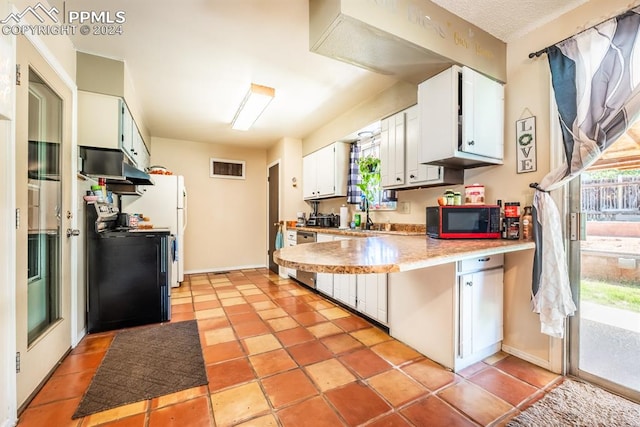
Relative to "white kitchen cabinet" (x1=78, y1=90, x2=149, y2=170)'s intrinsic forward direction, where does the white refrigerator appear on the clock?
The white refrigerator is roughly at 10 o'clock from the white kitchen cabinet.

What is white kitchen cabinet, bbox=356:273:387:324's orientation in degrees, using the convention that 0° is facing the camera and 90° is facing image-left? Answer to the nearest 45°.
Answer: approximately 45°

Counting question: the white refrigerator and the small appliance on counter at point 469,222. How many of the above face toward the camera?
1

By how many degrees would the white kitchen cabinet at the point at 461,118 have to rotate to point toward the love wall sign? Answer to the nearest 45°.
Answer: approximately 90° to its left

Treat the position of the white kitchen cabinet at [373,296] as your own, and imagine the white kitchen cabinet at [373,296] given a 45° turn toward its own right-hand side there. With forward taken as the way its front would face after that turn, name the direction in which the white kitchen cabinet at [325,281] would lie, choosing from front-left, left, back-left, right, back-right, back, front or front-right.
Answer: front-right

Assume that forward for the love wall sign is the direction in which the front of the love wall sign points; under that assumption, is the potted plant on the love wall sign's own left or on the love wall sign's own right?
on the love wall sign's own right

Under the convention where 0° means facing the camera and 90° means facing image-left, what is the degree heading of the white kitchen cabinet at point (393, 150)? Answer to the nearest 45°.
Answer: approximately 45°

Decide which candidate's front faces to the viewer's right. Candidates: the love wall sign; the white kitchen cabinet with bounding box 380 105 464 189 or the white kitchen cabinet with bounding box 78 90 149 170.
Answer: the white kitchen cabinet with bounding box 78 90 149 170

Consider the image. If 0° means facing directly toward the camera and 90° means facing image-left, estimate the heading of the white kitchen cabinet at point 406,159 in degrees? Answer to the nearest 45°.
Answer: approximately 45°

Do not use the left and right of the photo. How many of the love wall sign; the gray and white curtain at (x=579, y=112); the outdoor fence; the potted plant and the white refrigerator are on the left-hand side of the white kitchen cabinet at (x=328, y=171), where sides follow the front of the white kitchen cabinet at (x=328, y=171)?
4

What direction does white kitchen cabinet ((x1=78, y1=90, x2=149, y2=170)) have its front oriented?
to the viewer's right

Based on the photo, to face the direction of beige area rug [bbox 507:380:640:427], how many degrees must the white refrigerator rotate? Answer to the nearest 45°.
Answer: approximately 45° to its right
